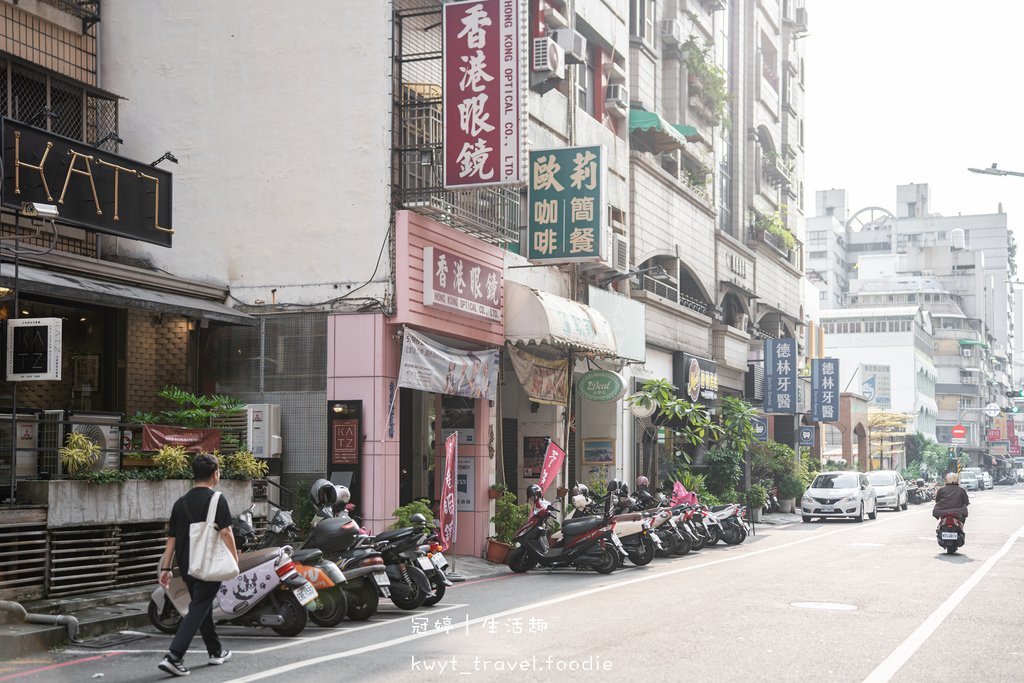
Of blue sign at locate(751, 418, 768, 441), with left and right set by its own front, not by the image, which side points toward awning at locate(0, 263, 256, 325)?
front

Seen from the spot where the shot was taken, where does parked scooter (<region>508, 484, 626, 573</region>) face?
facing to the left of the viewer

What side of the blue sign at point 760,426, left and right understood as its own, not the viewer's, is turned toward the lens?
front

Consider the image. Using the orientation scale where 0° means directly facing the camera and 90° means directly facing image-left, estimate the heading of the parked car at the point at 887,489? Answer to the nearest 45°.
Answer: approximately 45°

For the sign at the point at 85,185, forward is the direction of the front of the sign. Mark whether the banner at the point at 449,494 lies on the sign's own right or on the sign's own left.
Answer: on the sign's own left

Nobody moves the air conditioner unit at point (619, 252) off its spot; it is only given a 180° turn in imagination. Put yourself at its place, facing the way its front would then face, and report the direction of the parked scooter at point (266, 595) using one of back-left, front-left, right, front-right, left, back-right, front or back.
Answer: back-left

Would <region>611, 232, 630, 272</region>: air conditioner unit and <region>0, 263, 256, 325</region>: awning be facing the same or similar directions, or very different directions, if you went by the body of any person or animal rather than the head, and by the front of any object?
same or similar directions

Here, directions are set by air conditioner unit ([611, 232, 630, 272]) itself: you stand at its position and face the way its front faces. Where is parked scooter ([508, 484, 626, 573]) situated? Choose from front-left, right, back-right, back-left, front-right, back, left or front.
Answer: front-right

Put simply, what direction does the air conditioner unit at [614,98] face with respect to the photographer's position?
facing the viewer and to the right of the viewer

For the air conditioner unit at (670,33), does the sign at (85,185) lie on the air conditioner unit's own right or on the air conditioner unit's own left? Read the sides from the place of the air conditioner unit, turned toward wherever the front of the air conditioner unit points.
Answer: on the air conditioner unit's own right

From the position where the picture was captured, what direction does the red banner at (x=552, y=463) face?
facing the viewer

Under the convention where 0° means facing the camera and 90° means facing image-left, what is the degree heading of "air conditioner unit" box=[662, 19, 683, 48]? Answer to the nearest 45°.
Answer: approximately 315°

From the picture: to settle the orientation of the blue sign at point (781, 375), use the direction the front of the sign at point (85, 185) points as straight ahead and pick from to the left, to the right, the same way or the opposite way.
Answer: to the right

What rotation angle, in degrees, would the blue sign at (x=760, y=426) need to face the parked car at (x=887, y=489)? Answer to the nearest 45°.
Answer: approximately 135° to its left

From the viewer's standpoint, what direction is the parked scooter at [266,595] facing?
to the viewer's left

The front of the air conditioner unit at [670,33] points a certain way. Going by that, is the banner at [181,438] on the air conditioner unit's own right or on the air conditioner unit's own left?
on the air conditioner unit's own right

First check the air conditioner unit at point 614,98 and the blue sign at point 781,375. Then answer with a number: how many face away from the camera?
0
